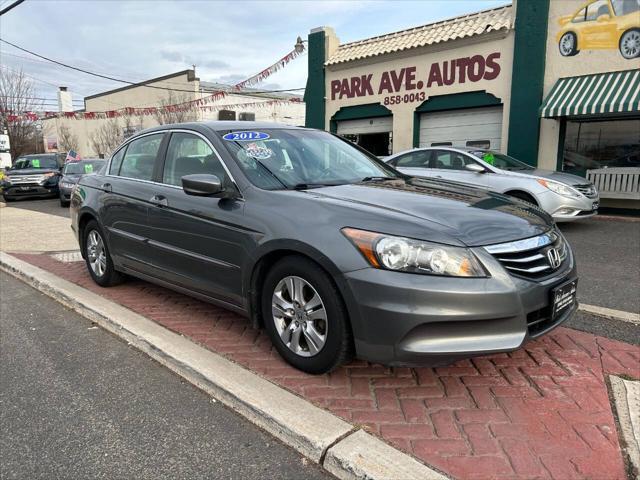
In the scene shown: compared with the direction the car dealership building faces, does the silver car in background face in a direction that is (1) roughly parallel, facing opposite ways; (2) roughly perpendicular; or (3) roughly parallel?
roughly perpendicular

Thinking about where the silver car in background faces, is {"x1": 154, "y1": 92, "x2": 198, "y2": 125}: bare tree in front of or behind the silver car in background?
behind

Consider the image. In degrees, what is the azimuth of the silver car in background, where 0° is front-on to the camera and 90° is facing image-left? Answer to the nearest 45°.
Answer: approximately 315°

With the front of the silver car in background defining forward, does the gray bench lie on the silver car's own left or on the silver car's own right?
on the silver car's own left

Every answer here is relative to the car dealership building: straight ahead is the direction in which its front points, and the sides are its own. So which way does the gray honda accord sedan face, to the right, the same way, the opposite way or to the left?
to the left

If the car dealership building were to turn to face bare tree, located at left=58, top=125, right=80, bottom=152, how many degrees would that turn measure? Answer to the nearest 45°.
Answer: approximately 90° to its right

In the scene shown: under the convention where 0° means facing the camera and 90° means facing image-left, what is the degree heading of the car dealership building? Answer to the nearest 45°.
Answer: approximately 45°

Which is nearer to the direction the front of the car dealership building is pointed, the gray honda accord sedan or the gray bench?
the gray honda accord sedan

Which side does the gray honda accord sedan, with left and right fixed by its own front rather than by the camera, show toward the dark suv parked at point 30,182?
back

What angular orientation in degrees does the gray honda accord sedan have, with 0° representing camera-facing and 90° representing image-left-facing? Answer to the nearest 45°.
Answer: approximately 315°

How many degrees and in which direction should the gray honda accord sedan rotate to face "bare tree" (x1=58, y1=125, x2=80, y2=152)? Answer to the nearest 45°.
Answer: approximately 180°

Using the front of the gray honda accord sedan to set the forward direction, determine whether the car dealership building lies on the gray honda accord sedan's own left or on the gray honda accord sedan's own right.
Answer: on the gray honda accord sedan's own left

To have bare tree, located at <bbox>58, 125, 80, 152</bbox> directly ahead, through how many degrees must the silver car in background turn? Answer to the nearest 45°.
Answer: approximately 180°
